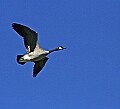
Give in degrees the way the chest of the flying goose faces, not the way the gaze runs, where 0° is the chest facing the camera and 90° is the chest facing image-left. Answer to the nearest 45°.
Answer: approximately 270°
